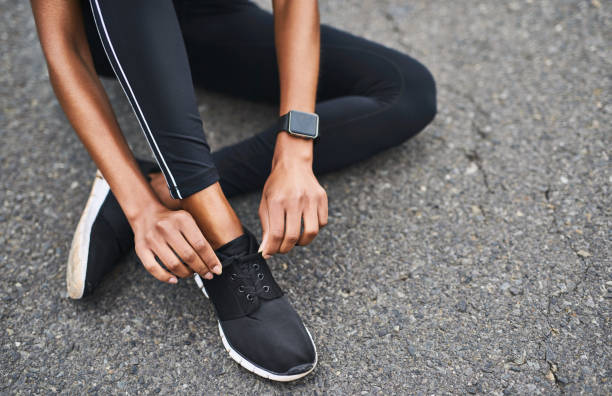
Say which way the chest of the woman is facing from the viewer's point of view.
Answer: toward the camera
